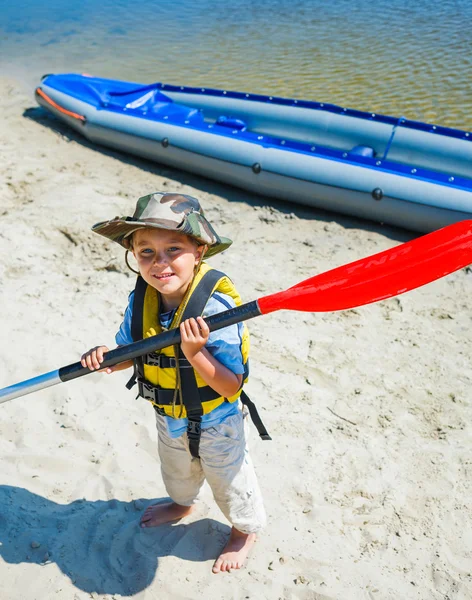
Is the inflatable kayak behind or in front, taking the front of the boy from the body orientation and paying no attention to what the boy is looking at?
behind

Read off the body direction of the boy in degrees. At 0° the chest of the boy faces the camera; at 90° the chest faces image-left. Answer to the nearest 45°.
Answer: approximately 45°
